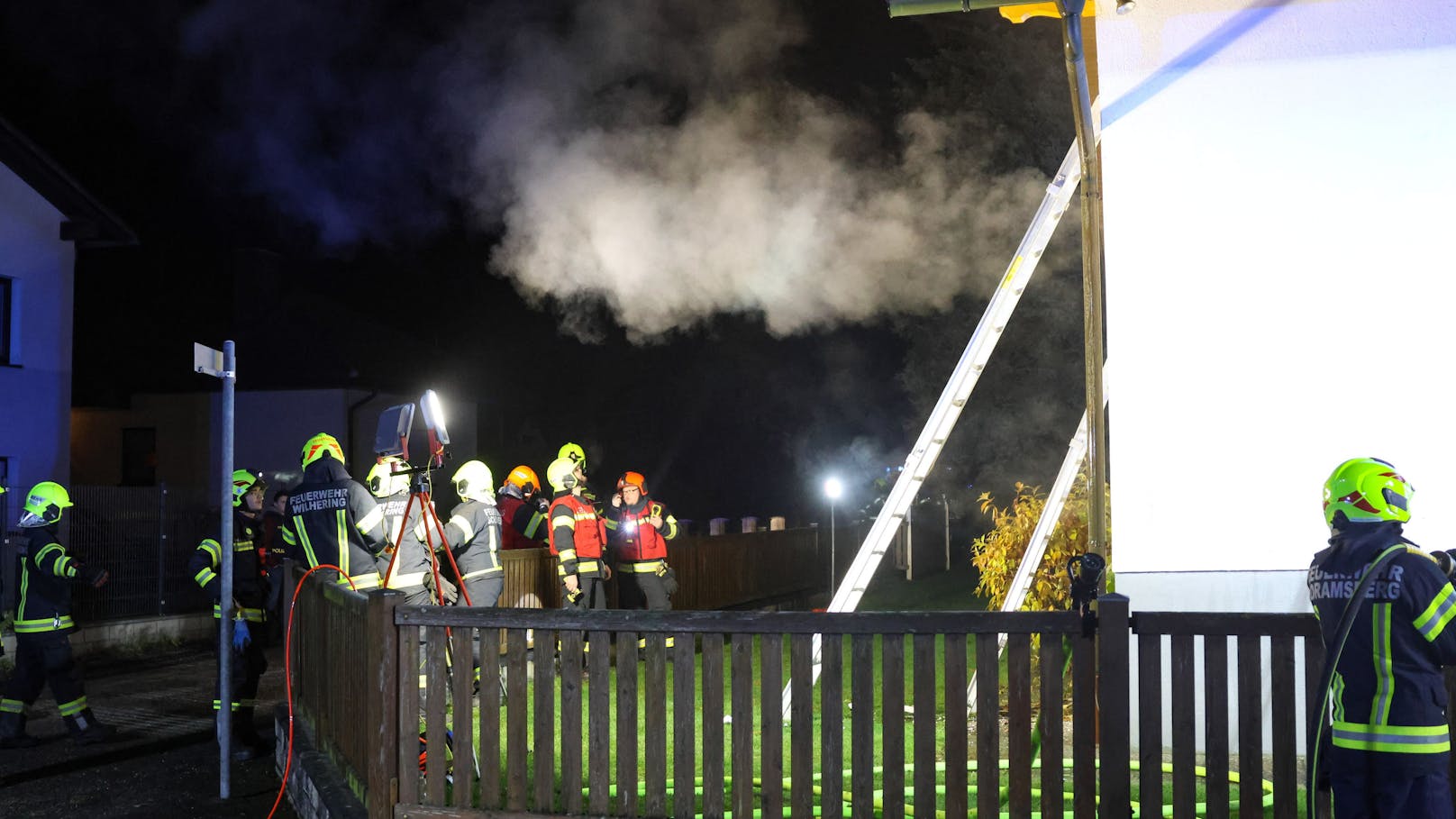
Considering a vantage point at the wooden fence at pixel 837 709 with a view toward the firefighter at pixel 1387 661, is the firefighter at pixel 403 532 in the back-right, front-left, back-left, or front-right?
back-left

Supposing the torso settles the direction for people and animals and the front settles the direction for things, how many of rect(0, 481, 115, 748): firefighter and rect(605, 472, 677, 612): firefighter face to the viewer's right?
1

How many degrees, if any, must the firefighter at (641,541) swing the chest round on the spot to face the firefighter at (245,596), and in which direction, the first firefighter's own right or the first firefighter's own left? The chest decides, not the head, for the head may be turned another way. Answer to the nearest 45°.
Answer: approximately 45° to the first firefighter's own right

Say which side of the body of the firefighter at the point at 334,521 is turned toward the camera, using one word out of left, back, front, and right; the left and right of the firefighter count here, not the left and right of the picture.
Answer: back

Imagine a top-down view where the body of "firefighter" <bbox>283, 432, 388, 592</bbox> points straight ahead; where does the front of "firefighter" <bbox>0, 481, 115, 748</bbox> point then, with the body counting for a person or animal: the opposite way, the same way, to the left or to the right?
to the right

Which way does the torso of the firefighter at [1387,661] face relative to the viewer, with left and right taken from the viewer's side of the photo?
facing away from the viewer and to the right of the viewer

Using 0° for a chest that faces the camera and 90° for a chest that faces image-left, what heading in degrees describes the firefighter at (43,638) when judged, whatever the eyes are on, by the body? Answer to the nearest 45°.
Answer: approximately 270°

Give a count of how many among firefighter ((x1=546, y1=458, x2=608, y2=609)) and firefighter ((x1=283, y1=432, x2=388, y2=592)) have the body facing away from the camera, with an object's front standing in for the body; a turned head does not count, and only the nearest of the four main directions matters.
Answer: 1

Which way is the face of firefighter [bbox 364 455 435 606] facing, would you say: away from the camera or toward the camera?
away from the camera

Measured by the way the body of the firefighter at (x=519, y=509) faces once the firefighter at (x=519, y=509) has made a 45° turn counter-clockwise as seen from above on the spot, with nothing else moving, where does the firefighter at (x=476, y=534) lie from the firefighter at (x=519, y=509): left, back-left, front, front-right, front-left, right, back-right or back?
back

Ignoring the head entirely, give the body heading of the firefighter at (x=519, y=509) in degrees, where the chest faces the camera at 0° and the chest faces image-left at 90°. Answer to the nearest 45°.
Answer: approximately 225°
